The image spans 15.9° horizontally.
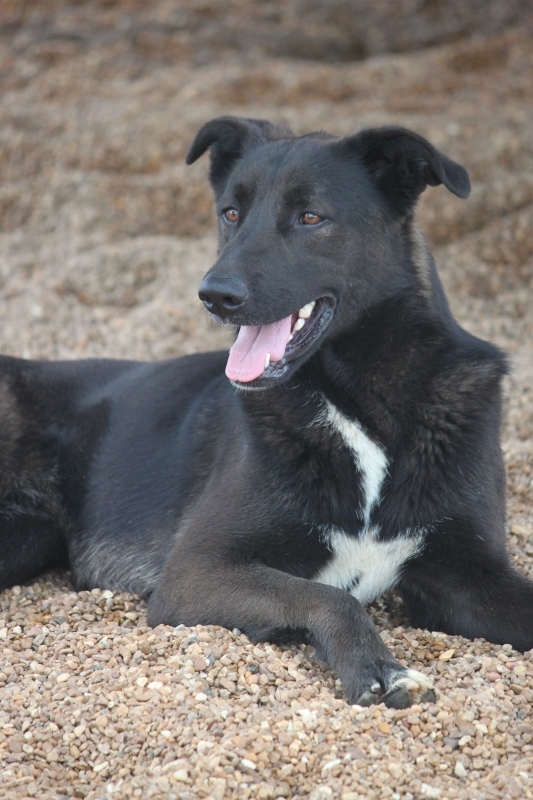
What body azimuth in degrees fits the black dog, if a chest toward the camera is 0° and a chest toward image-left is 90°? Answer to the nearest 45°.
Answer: approximately 315°
